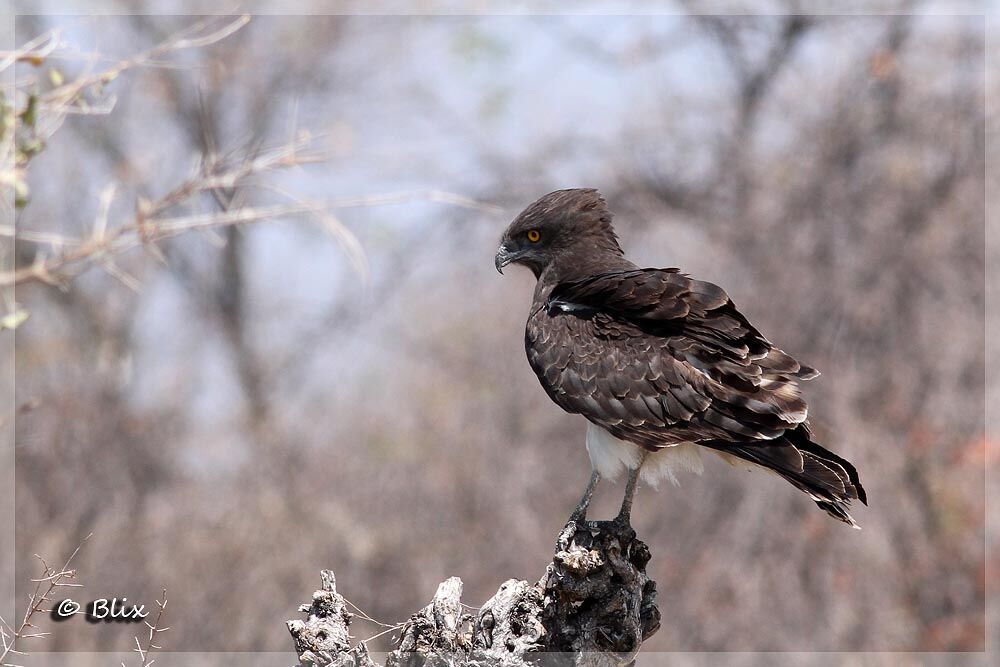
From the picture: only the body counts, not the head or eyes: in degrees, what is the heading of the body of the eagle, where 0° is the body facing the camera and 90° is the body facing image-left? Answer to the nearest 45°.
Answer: approximately 90°
